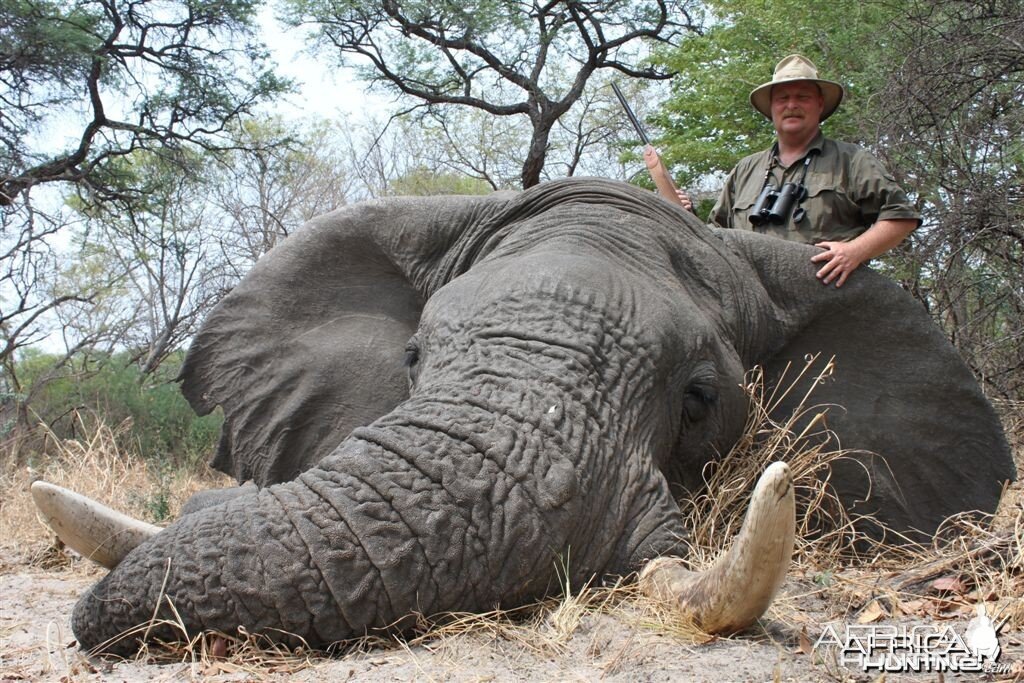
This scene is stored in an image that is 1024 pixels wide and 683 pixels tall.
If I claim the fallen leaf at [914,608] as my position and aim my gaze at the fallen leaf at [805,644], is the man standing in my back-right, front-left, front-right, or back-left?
back-right

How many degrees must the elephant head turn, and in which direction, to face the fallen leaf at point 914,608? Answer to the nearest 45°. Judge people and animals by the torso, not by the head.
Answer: approximately 90° to its left

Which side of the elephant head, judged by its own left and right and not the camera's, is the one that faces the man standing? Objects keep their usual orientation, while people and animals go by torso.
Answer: back

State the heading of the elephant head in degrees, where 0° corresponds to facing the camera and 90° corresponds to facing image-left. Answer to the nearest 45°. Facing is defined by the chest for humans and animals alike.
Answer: approximately 45°

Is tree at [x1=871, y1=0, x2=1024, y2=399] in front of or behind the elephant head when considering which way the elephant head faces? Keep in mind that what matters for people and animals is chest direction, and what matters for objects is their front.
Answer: behind

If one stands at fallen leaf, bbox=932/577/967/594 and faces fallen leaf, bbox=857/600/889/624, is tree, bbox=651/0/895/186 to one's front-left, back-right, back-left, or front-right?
back-right

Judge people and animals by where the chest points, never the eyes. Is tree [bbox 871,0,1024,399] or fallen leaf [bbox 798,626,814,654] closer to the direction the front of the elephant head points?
the fallen leaf

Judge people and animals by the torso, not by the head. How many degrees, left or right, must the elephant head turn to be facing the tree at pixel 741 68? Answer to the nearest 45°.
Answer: approximately 135° to its right

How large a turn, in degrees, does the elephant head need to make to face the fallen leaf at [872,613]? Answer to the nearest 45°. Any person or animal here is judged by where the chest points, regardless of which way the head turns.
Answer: approximately 90° to its left
